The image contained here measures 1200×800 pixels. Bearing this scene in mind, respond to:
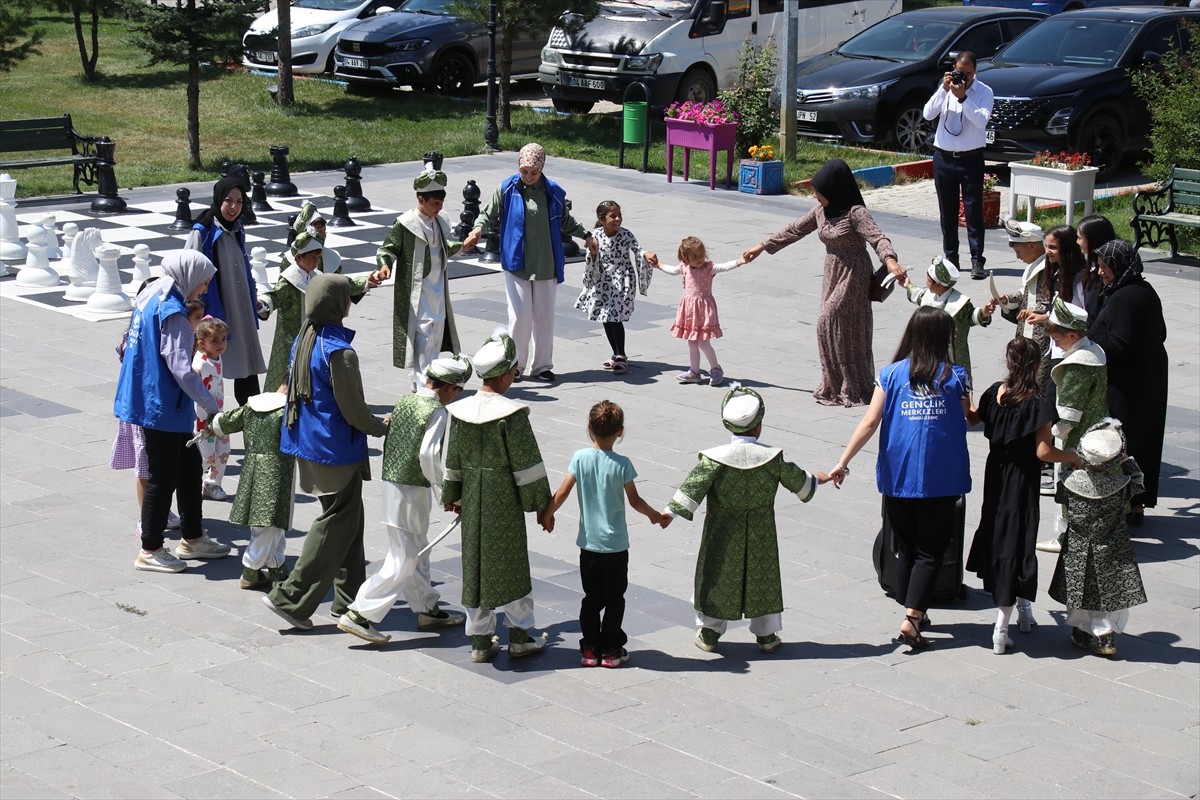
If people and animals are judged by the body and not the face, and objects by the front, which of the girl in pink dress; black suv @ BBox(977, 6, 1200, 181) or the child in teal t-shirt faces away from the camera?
the child in teal t-shirt

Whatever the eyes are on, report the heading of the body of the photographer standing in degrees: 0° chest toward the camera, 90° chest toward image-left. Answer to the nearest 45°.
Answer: approximately 0°

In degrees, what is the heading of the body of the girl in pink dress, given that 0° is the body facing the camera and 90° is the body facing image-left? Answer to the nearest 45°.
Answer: approximately 0°

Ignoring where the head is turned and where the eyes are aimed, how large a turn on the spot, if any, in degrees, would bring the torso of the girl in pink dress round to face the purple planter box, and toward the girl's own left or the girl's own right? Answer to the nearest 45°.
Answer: approximately 180°

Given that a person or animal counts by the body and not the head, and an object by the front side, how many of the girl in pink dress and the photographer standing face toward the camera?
2

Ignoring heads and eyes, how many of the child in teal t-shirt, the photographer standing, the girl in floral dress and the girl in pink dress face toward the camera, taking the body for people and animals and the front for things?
3

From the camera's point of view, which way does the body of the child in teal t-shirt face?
away from the camera

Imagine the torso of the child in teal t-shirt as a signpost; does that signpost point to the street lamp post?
yes

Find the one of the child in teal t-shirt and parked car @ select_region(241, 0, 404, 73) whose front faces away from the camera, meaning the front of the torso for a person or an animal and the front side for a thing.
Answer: the child in teal t-shirt

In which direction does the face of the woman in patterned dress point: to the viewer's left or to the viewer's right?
to the viewer's left
